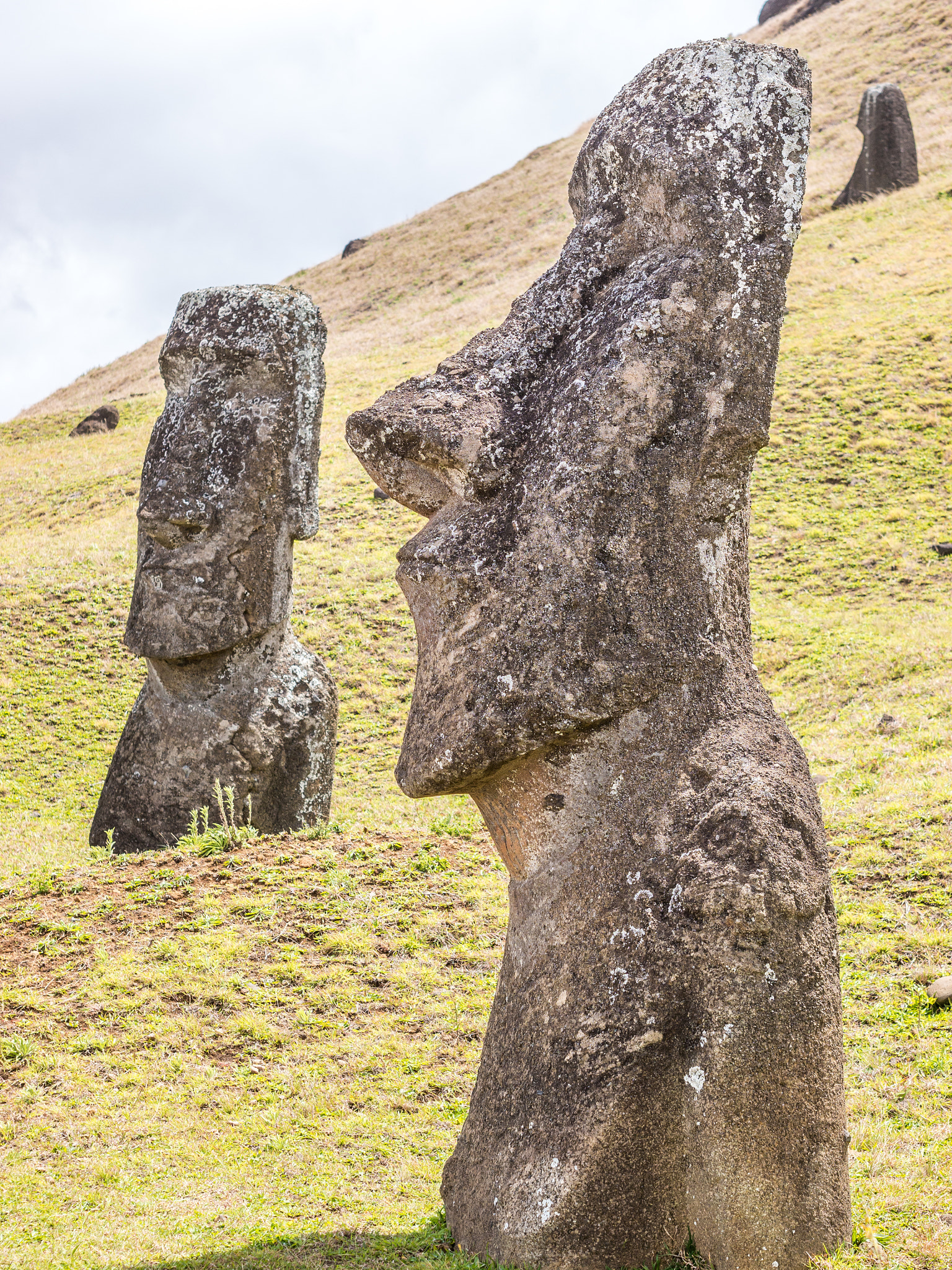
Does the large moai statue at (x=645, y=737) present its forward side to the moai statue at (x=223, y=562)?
no

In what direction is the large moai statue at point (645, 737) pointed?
to the viewer's left

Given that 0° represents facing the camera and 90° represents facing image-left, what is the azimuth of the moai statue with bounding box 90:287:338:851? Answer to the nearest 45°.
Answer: approximately 45°

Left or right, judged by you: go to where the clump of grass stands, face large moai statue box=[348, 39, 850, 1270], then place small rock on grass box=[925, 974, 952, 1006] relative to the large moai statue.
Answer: left

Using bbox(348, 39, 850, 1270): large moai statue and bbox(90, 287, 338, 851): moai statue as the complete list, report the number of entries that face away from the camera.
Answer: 0

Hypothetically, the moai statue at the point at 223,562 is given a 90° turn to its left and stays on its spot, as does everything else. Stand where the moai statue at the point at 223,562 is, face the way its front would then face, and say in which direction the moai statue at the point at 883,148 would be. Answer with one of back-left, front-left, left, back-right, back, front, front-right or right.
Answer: left

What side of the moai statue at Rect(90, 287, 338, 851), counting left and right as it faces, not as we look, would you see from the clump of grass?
front

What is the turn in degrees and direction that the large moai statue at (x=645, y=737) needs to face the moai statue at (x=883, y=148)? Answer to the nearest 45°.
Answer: approximately 90° to its right

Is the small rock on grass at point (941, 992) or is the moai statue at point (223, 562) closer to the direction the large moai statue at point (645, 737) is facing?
the moai statue

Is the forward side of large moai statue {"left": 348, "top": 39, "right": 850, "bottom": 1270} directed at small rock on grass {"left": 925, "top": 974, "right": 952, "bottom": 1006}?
no

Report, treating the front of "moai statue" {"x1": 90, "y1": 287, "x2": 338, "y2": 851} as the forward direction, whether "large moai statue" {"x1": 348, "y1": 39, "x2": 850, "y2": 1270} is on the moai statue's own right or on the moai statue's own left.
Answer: on the moai statue's own left
